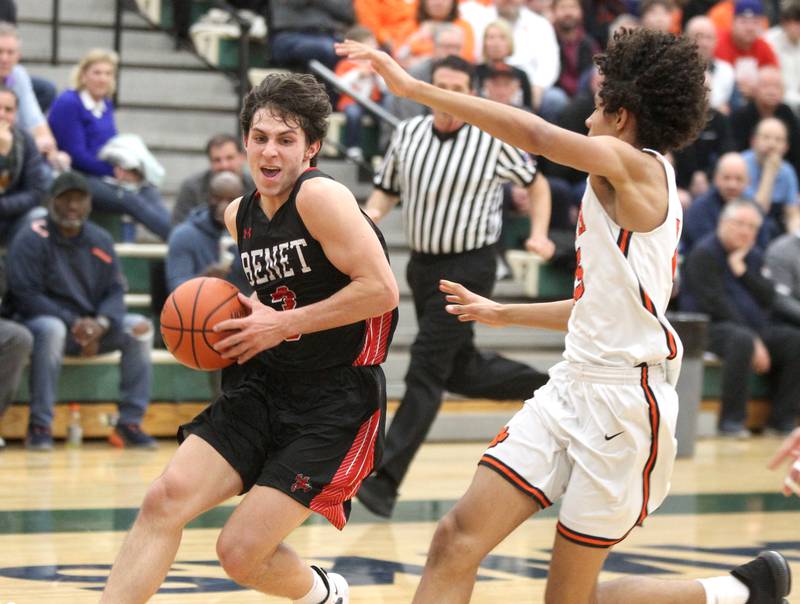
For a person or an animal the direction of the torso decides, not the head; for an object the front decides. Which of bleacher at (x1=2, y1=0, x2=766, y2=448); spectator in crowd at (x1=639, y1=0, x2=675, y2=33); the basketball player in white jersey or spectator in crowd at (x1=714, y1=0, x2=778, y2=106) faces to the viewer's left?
the basketball player in white jersey

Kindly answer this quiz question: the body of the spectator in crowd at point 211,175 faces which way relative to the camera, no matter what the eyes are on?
toward the camera

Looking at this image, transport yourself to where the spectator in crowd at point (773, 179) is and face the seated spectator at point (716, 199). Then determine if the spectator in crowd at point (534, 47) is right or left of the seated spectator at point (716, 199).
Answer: right

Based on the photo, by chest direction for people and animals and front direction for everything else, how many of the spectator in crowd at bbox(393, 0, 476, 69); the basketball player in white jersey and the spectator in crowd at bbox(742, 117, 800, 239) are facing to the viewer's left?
1

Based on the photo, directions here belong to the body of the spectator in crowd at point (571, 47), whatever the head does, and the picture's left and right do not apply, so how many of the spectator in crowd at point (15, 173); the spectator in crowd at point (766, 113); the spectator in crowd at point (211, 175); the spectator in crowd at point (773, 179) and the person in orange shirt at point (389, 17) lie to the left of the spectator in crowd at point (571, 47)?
2

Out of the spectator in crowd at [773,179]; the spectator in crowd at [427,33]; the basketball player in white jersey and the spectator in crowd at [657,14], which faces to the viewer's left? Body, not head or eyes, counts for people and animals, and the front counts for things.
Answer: the basketball player in white jersey

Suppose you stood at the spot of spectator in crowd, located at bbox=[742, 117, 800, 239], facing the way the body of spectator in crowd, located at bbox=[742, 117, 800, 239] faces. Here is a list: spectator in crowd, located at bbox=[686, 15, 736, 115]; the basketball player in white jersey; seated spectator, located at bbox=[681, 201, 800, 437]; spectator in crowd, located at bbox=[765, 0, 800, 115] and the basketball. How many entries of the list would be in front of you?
3

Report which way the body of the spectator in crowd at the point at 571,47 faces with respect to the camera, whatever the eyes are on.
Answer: toward the camera

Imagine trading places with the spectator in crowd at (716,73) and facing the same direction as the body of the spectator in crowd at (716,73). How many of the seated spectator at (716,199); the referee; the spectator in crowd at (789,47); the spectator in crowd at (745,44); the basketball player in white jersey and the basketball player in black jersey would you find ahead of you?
4

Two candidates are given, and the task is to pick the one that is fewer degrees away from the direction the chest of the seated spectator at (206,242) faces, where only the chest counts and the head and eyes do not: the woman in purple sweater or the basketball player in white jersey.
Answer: the basketball player in white jersey

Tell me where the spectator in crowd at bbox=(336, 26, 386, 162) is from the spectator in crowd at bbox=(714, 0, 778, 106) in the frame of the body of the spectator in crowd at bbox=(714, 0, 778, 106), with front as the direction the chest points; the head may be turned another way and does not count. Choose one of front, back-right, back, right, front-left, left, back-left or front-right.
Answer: front-right

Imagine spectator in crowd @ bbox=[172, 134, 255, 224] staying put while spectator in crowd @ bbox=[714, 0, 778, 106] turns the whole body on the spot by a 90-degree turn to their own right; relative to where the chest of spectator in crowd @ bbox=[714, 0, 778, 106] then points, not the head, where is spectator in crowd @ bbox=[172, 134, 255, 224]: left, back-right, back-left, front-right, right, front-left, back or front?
front-left
